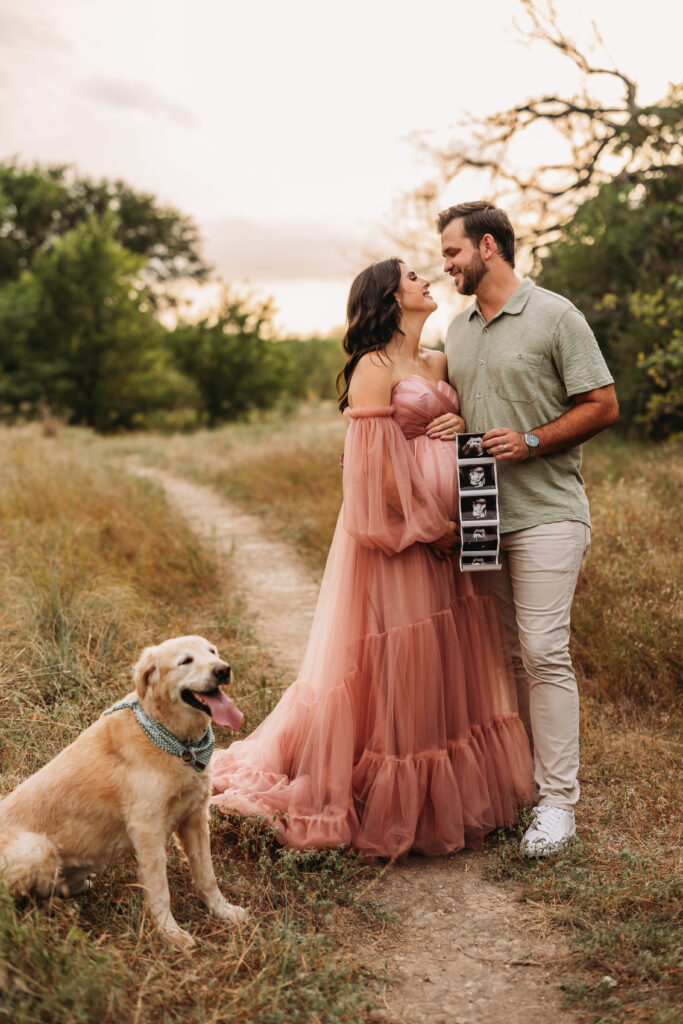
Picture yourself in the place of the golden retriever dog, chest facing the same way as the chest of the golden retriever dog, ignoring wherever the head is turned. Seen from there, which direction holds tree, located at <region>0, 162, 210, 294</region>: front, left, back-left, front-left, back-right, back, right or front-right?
back-left

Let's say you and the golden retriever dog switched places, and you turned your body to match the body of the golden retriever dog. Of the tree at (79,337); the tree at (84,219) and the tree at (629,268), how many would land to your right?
0

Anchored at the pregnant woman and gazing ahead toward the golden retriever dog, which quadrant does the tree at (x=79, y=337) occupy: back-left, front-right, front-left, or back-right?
back-right

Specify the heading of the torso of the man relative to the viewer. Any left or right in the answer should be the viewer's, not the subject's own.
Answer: facing the viewer and to the left of the viewer

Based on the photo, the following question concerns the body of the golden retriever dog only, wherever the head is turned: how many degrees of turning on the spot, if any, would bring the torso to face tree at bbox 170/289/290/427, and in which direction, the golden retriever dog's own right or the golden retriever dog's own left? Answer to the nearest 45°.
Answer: approximately 135° to the golden retriever dog's own left

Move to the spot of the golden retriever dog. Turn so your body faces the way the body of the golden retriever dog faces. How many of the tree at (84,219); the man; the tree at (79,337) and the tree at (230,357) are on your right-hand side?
0

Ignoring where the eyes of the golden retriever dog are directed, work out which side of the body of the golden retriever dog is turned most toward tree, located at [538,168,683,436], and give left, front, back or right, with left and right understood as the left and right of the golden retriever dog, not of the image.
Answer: left

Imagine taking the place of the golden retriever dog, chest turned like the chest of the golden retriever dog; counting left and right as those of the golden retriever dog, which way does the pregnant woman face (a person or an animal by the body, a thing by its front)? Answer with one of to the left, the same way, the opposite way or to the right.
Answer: the same way

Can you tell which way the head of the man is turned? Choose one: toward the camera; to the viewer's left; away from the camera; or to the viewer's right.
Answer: to the viewer's left

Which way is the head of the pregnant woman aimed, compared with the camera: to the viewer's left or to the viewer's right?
to the viewer's right

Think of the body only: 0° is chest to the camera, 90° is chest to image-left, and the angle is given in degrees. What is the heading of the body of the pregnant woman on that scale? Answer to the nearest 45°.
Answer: approximately 315°

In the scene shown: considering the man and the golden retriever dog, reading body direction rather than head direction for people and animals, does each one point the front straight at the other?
no

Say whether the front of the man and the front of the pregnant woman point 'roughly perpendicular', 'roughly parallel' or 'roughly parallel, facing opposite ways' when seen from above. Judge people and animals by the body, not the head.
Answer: roughly perpendicular
